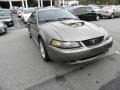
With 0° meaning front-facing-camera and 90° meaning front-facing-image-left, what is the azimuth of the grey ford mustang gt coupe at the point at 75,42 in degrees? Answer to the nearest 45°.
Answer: approximately 315°
